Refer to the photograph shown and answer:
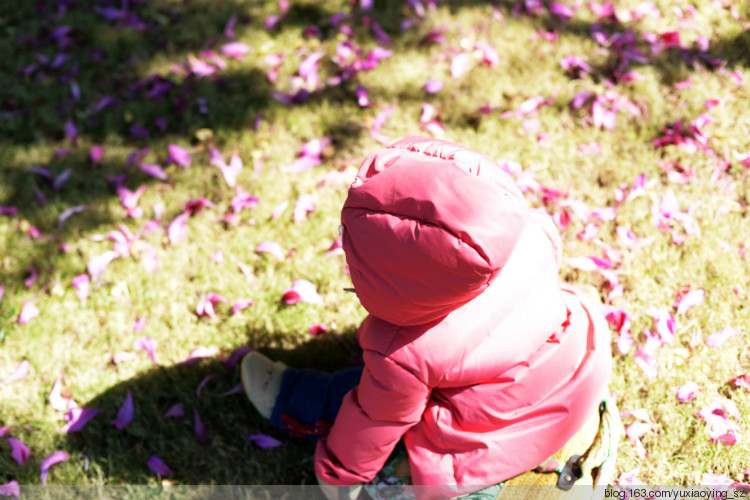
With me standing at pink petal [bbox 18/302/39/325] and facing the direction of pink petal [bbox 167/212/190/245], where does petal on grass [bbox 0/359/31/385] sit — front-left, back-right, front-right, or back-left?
back-right

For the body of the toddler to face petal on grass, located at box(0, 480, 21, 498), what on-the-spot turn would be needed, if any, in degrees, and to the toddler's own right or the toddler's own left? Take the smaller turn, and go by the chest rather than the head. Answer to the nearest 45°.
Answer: approximately 45° to the toddler's own left

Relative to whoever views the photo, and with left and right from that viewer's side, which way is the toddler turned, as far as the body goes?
facing away from the viewer and to the left of the viewer
